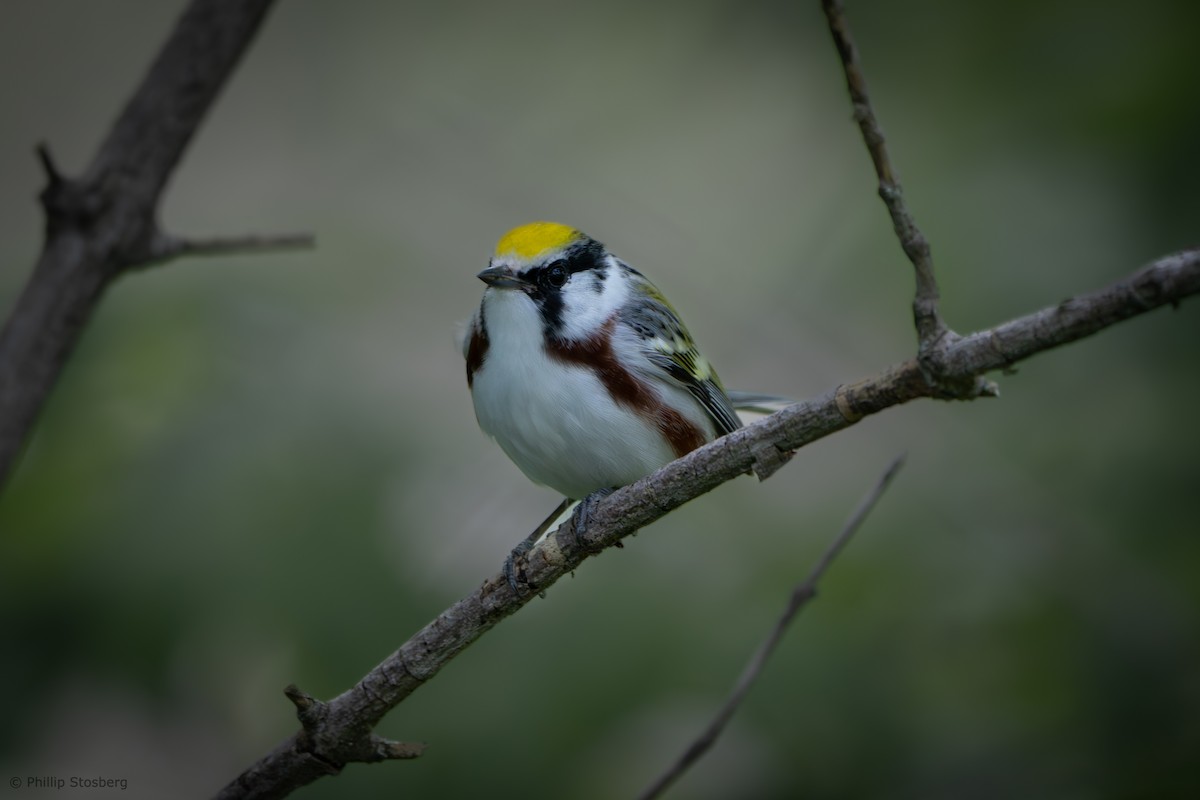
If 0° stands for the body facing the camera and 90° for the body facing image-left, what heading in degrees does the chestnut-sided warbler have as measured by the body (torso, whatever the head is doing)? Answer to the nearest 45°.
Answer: approximately 45°

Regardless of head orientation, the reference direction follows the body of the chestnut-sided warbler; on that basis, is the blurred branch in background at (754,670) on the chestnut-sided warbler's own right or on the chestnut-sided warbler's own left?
on the chestnut-sided warbler's own left

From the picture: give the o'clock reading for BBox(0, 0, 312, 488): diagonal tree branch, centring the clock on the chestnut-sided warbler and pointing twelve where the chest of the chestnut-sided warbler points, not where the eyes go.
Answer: The diagonal tree branch is roughly at 2 o'clock from the chestnut-sided warbler.

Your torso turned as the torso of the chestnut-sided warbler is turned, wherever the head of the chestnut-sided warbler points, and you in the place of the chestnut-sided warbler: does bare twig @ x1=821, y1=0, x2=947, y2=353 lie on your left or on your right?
on your left
